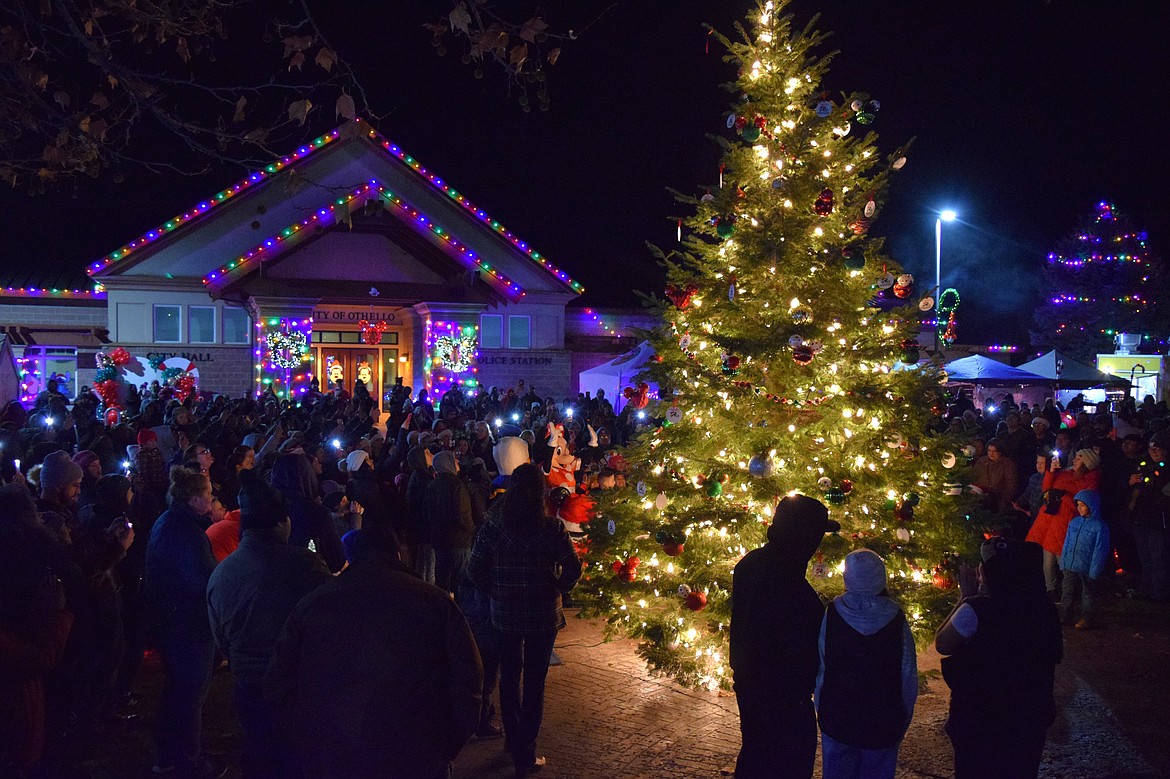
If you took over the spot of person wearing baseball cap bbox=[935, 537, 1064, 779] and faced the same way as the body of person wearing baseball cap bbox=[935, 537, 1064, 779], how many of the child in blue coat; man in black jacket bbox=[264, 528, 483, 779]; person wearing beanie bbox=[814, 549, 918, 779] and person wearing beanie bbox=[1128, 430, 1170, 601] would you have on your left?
2

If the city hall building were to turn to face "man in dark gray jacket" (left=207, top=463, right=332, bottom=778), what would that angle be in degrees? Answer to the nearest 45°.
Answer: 0° — it already faces them

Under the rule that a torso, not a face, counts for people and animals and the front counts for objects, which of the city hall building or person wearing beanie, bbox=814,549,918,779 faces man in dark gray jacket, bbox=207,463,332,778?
the city hall building

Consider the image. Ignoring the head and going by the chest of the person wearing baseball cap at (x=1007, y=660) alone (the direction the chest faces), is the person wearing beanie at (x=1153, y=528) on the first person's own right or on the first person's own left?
on the first person's own right

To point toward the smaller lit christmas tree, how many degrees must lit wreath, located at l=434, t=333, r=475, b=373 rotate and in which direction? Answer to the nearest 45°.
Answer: approximately 90° to its left

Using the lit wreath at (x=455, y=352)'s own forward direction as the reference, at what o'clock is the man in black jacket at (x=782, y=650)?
The man in black jacket is roughly at 12 o'clock from the lit wreath.

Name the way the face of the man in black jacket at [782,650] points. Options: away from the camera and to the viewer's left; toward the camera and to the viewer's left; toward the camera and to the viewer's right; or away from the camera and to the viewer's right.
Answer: away from the camera and to the viewer's right

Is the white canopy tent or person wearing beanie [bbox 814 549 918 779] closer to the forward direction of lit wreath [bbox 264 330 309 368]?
the person wearing beanie

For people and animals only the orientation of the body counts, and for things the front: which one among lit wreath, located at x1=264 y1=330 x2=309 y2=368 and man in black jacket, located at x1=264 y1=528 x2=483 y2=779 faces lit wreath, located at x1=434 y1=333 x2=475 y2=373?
the man in black jacket

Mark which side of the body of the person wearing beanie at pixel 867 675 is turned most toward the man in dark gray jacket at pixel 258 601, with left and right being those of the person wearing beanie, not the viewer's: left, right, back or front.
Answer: left

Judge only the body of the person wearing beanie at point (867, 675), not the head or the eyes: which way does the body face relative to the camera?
away from the camera

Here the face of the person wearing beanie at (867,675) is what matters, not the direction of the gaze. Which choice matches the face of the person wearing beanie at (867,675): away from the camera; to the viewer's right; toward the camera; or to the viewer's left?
away from the camera
